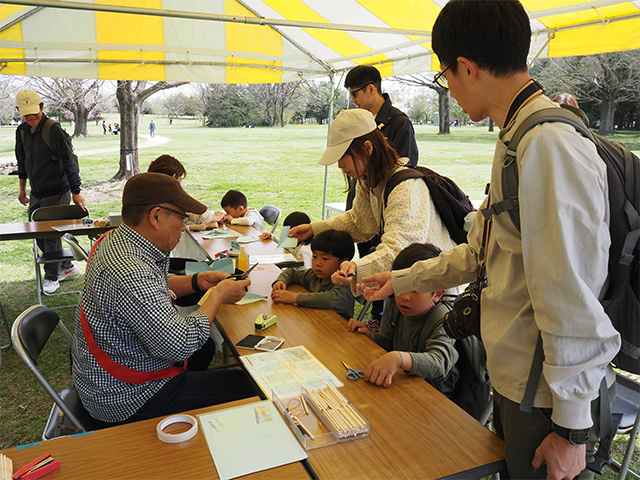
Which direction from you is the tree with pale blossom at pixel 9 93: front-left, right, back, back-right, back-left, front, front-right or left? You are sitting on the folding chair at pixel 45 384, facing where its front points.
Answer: back-left

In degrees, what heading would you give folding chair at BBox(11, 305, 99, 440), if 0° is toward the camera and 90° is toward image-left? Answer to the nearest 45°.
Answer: approximately 315°

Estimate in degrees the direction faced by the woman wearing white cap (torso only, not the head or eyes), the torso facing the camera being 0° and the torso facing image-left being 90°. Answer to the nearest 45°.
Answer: approximately 45°

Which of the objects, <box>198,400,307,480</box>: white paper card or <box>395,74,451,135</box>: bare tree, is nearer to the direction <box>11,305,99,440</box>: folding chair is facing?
the white paper card

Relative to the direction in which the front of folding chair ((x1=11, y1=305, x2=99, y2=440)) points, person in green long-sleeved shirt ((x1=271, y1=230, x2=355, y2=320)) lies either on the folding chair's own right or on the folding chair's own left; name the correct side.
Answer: on the folding chair's own left

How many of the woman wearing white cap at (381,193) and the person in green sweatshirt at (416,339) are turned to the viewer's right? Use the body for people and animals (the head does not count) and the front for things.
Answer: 0

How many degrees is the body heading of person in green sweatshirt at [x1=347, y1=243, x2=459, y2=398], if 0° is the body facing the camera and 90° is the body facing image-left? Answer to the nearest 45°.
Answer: approximately 45°

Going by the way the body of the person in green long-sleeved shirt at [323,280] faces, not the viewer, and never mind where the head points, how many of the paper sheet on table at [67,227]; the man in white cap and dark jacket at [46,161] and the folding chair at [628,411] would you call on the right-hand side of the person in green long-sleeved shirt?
2

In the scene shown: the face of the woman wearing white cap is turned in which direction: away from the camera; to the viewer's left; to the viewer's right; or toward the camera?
to the viewer's left
